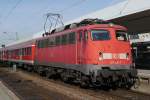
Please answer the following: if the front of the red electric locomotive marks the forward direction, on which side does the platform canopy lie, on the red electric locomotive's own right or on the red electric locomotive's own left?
on the red electric locomotive's own left

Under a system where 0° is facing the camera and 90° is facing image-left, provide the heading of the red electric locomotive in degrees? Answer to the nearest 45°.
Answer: approximately 315°
